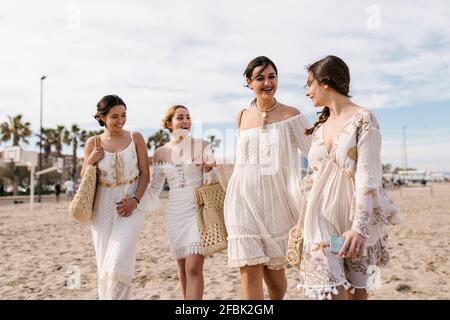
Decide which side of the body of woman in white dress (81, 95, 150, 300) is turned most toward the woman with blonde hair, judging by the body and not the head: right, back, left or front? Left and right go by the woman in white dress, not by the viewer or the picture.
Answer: left

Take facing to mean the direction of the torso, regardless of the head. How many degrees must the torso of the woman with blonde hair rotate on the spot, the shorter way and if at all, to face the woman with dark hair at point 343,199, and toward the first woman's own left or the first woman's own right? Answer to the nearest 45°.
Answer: approximately 45° to the first woman's own left

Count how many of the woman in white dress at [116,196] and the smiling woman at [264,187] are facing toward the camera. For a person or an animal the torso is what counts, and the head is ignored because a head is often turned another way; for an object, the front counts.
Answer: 2

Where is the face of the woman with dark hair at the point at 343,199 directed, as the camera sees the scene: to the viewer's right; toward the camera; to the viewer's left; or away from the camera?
to the viewer's left

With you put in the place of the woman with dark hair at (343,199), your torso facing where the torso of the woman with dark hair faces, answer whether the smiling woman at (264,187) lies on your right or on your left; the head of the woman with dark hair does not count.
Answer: on your right
